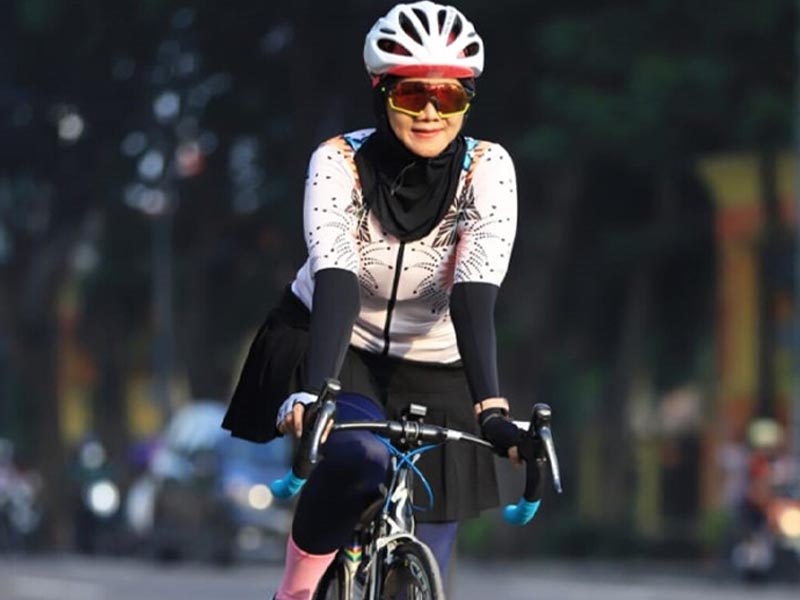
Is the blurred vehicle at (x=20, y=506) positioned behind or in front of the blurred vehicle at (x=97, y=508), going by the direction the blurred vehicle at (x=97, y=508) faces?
behind

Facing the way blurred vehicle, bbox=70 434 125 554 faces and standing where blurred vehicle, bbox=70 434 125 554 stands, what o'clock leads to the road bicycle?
The road bicycle is roughly at 12 o'clock from the blurred vehicle.

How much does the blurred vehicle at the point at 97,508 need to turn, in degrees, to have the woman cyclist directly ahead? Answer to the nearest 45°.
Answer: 0° — it already faces them

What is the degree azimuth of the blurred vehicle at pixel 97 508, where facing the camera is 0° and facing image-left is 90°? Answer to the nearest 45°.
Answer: approximately 0°

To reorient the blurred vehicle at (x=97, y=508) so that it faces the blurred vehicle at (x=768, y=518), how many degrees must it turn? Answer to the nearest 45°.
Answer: approximately 45° to its left
